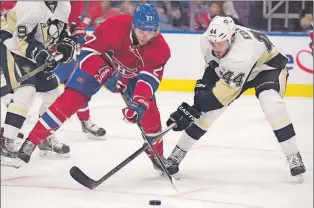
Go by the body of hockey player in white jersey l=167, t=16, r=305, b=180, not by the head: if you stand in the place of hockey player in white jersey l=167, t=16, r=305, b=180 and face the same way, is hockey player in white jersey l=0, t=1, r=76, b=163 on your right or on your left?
on your right

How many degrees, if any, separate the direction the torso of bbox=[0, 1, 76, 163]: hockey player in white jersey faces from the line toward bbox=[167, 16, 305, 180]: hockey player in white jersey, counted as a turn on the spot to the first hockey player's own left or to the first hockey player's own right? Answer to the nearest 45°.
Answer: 0° — they already face them

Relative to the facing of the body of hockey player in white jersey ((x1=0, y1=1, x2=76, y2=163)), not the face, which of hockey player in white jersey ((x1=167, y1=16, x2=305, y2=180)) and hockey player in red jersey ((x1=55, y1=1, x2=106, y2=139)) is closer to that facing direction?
the hockey player in white jersey

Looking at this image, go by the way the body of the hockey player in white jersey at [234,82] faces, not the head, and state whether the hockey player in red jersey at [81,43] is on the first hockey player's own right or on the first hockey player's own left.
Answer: on the first hockey player's own right
